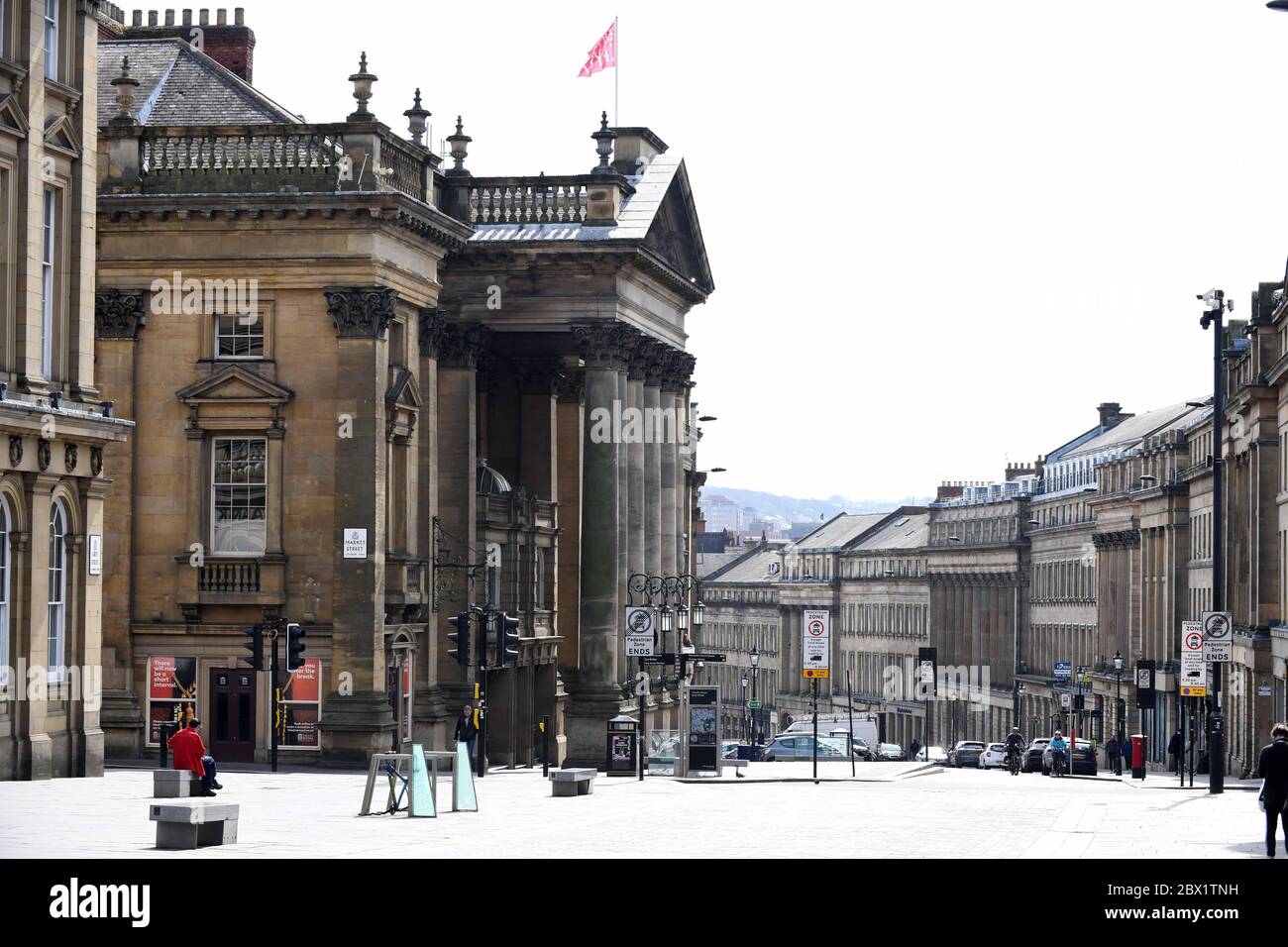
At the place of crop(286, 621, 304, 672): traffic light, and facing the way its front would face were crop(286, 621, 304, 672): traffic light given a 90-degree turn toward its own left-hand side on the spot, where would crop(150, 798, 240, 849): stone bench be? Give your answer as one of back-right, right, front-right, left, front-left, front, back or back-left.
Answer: back

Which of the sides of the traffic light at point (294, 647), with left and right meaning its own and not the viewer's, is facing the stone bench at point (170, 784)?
right

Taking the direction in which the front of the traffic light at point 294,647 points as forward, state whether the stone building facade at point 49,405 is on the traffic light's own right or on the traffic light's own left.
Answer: on the traffic light's own right

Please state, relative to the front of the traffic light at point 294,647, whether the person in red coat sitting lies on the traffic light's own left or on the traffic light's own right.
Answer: on the traffic light's own right
